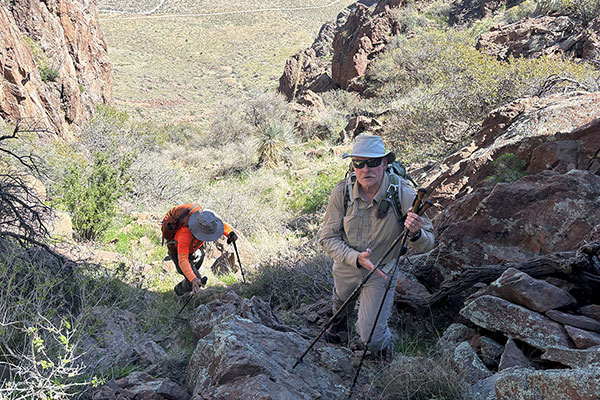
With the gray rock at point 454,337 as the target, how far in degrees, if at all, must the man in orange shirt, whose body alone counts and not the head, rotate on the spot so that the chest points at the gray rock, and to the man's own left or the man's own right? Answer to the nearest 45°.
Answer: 0° — they already face it

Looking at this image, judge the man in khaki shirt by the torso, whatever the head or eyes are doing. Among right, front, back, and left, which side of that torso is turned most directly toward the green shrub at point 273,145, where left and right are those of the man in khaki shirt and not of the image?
back

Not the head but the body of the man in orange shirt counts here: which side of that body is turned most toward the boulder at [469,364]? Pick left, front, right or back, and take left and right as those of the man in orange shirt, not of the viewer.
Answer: front

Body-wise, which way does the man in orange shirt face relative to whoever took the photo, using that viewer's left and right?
facing the viewer and to the right of the viewer

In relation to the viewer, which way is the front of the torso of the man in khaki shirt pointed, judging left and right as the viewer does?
facing the viewer

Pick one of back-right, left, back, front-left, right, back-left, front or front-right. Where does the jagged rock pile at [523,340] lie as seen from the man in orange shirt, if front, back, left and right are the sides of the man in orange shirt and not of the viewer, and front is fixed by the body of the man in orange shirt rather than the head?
front

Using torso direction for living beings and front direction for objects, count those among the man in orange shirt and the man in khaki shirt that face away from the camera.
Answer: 0

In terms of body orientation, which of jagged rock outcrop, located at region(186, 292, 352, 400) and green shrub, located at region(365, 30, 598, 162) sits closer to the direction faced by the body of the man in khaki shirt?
the jagged rock outcrop

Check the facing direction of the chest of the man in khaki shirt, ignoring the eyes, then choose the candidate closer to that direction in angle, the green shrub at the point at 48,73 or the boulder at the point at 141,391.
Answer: the boulder

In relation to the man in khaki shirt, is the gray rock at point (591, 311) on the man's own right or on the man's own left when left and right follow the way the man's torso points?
on the man's own left

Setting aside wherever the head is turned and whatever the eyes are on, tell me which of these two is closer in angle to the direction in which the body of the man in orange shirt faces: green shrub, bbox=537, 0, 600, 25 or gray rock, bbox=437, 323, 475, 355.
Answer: the gray rock

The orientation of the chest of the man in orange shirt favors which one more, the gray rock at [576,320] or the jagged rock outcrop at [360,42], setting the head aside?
the gray rock

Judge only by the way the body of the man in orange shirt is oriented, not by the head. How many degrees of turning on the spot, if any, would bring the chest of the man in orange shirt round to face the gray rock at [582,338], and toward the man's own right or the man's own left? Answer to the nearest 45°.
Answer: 0° — they already face it
